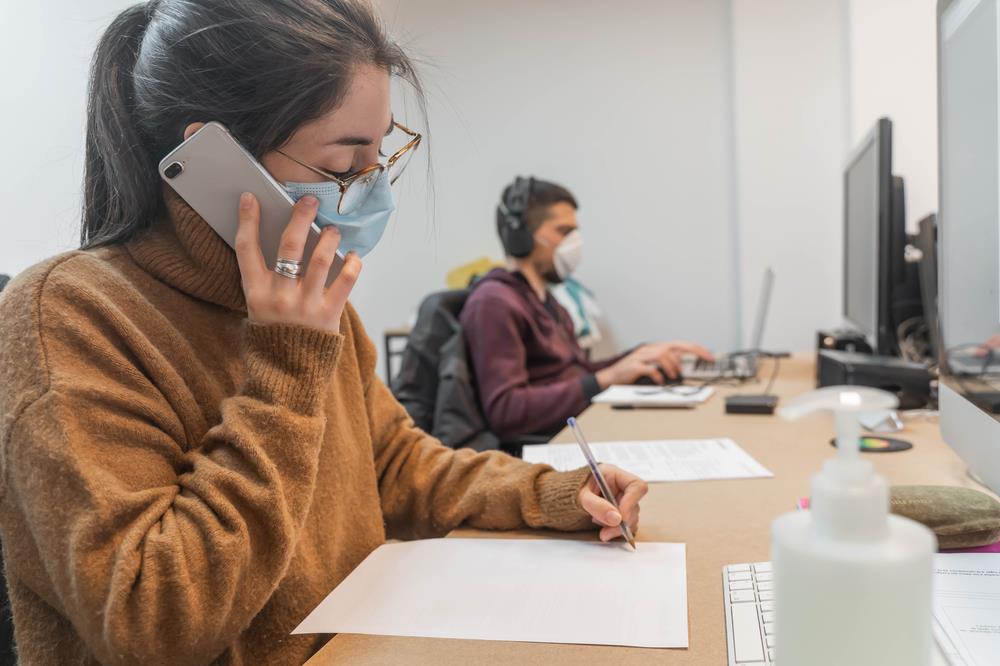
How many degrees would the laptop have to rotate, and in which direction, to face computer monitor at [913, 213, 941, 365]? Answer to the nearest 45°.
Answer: approximately 135° to its left

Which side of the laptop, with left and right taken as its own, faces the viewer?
left

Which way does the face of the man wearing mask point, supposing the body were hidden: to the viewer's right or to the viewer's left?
to the viewer's right

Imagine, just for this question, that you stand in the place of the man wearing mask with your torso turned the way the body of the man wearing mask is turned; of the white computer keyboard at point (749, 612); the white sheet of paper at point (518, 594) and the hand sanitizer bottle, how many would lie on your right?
3

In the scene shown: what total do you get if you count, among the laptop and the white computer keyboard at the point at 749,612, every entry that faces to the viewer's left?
2

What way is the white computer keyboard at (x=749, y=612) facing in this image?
to the viewer's left

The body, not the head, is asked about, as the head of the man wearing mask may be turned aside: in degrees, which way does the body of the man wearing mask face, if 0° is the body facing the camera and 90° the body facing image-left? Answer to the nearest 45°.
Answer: approximately 270°

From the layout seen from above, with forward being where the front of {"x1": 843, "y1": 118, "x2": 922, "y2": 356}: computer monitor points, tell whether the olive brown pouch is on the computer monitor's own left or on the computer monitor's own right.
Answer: on the computer monitor's own left

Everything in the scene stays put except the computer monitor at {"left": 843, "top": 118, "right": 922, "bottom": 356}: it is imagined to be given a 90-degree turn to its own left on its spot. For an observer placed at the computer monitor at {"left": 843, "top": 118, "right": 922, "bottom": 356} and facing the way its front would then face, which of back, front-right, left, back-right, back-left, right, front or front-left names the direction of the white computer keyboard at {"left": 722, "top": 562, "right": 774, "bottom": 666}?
front
